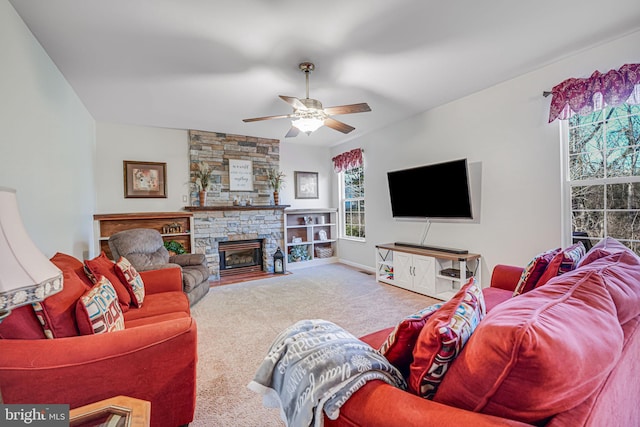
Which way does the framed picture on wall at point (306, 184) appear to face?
toward the camera

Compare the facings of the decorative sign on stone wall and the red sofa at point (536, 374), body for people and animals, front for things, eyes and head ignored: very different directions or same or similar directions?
very different directions

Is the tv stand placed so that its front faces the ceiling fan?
yes

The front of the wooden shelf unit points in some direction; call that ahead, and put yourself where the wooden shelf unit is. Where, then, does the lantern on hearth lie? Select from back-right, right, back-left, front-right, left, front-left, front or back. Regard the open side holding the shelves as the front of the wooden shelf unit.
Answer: left

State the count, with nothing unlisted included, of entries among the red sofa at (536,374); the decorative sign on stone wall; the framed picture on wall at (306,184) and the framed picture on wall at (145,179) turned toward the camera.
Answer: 3

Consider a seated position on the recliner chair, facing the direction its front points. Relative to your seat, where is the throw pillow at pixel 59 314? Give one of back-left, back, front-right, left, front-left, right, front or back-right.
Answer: front-right

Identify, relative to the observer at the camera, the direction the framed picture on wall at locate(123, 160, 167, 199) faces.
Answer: facing the viewer

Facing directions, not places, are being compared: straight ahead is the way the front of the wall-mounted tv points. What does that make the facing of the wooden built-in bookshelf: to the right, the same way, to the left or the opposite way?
to the left

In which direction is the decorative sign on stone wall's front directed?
toward the camera

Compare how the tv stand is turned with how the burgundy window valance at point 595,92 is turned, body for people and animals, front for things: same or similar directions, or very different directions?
same or similar directions

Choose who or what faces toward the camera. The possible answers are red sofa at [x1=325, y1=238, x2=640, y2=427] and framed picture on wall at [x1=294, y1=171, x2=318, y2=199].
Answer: the framed picture on wall

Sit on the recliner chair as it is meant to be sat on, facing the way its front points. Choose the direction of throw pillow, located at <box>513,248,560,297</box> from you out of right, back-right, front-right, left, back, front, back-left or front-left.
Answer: front

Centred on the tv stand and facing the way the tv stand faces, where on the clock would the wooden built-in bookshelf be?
The wooden built-in bookshelf is roughly at 1 o'clock from the tv stand.

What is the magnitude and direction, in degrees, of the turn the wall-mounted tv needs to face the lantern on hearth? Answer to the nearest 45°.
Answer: approximately 45° to its right

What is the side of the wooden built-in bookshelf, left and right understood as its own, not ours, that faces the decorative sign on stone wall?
left

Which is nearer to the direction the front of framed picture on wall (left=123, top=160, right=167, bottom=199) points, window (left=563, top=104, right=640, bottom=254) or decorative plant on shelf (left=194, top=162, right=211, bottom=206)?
the window

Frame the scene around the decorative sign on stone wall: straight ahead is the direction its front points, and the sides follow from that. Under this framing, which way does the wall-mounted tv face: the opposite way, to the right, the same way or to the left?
to the right
